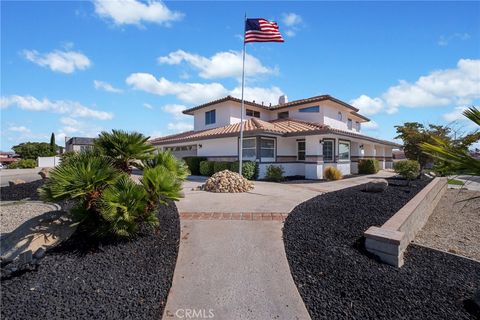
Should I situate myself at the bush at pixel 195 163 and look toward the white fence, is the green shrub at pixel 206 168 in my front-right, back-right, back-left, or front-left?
back-left

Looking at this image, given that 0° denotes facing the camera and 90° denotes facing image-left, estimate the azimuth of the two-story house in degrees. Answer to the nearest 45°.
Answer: approximately 45°

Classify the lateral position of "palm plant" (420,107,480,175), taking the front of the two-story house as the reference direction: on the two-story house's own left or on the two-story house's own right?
on the two-story house's own left

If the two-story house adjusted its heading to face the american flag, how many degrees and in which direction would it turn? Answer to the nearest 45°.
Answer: approximately 45° to its left

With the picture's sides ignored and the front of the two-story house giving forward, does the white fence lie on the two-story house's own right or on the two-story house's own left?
on the two-story house's own right

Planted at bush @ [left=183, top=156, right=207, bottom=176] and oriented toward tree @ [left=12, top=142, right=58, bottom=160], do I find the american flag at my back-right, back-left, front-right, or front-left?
back-left

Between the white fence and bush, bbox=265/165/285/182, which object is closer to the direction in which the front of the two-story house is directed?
the bush

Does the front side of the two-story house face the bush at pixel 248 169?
yes

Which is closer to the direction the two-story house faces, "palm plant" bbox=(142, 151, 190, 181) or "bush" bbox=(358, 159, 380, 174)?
the palm plant

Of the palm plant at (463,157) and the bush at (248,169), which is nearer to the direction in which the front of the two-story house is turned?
the bush

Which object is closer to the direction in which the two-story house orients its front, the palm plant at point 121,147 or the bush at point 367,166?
the palm plant
